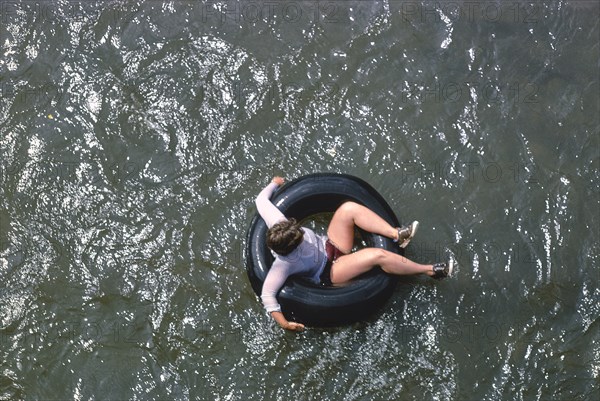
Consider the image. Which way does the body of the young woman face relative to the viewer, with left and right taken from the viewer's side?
facing to the right of the viewer
